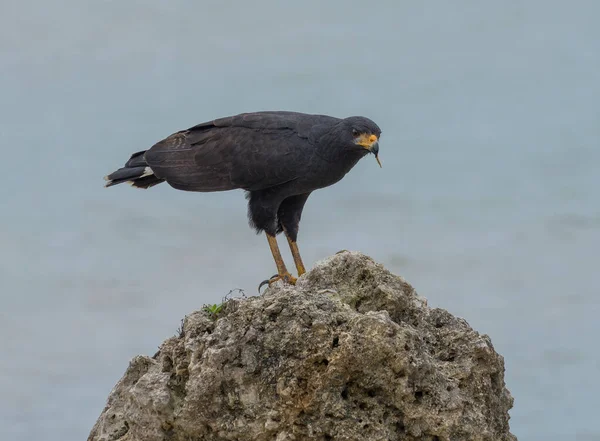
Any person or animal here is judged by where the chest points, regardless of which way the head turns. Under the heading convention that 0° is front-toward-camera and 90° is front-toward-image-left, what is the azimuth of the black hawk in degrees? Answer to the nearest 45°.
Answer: approximately 270°
